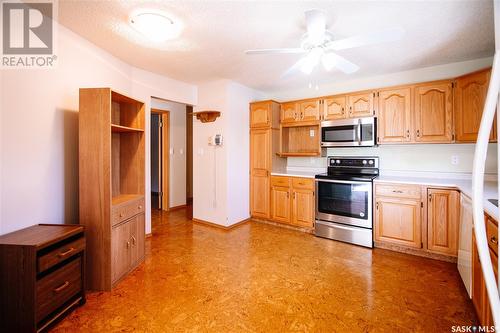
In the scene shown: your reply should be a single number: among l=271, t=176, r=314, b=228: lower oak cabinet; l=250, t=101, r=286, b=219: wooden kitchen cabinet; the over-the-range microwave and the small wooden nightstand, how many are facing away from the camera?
0

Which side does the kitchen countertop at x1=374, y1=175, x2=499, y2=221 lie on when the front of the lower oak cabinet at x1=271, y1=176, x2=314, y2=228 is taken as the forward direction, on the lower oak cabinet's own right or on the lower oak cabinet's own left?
on the lower oak cabinet's own left

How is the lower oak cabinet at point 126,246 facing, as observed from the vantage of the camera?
facing the viewer and to the right of the viewer

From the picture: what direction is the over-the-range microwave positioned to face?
toward the camera

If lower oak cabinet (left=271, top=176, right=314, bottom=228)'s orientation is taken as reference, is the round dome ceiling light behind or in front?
in front

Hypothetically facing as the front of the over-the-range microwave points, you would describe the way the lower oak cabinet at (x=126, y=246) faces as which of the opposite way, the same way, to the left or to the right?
to the left

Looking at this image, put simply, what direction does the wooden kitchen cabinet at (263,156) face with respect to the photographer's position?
facing the viewer and to the left of the viewer

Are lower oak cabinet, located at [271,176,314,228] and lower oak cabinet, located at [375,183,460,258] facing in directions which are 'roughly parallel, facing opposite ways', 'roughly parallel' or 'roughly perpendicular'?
roughly parallel

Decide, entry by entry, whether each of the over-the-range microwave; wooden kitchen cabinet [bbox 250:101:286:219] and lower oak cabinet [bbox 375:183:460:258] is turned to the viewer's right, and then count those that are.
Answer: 0

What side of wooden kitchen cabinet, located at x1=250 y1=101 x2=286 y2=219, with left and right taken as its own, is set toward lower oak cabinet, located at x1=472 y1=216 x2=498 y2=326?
left
